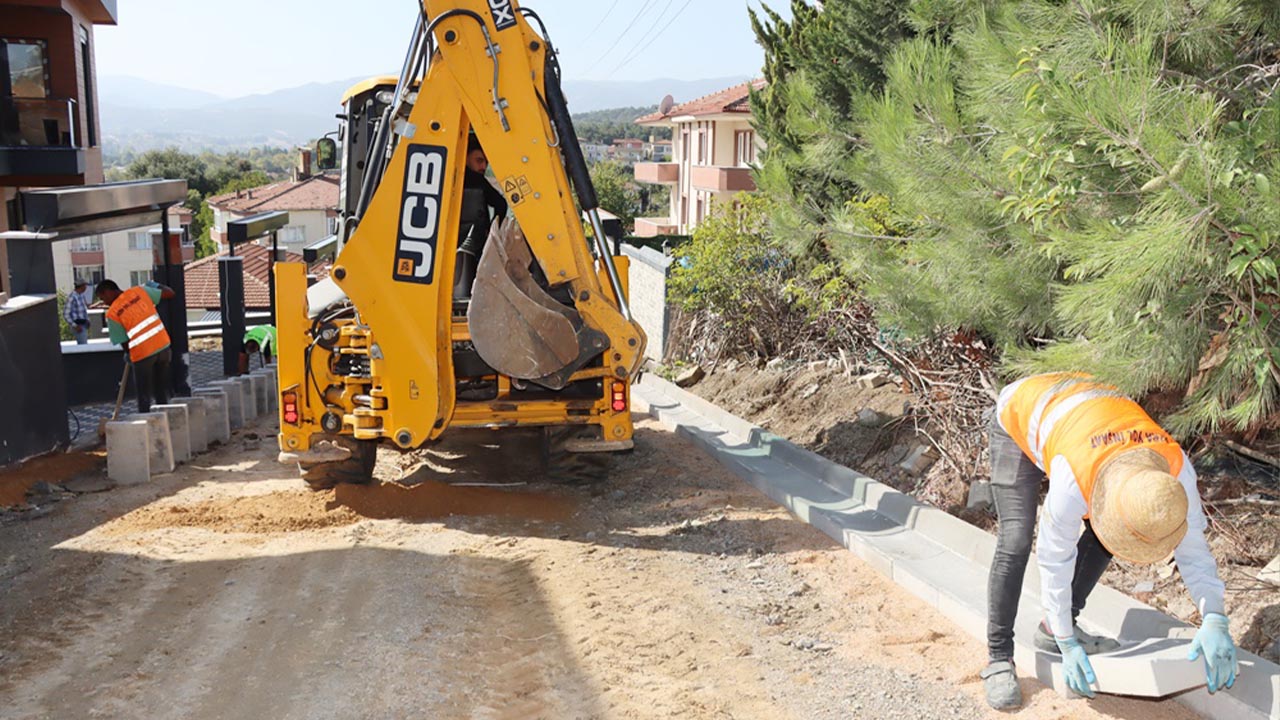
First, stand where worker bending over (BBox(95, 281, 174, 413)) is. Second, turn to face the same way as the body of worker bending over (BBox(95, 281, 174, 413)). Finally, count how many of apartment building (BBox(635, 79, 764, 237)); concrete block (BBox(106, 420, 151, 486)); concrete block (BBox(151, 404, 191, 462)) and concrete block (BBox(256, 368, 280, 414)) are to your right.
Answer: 2

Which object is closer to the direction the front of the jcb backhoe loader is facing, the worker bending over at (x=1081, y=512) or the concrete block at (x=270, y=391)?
the concrete block

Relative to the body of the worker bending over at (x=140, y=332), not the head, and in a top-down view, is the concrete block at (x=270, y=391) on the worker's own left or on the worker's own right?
on the worker's own right

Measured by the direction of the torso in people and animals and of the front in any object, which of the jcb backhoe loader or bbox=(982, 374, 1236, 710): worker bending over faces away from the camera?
the jcb backhoe loader

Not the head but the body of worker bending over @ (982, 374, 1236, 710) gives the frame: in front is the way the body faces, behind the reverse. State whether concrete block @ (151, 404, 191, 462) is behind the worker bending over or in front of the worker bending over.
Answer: behind

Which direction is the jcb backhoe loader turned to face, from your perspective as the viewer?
facing away from the viewer

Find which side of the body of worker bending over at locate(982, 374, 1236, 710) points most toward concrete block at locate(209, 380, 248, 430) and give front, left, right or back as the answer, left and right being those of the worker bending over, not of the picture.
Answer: back

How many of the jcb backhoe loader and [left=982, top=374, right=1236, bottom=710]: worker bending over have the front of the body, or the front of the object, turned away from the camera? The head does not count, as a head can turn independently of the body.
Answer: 1

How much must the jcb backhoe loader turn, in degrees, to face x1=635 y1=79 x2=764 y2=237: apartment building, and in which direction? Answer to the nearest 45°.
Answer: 0° — it already faces it

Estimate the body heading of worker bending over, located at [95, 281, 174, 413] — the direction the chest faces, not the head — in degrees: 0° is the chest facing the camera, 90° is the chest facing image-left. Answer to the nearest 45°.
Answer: approximately 135°

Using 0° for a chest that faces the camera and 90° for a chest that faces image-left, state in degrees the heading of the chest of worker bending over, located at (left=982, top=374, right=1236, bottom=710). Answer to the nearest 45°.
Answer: approximately 315°

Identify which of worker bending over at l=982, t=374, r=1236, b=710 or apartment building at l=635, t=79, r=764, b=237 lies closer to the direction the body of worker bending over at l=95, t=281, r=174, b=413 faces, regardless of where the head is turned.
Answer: the apartment building
